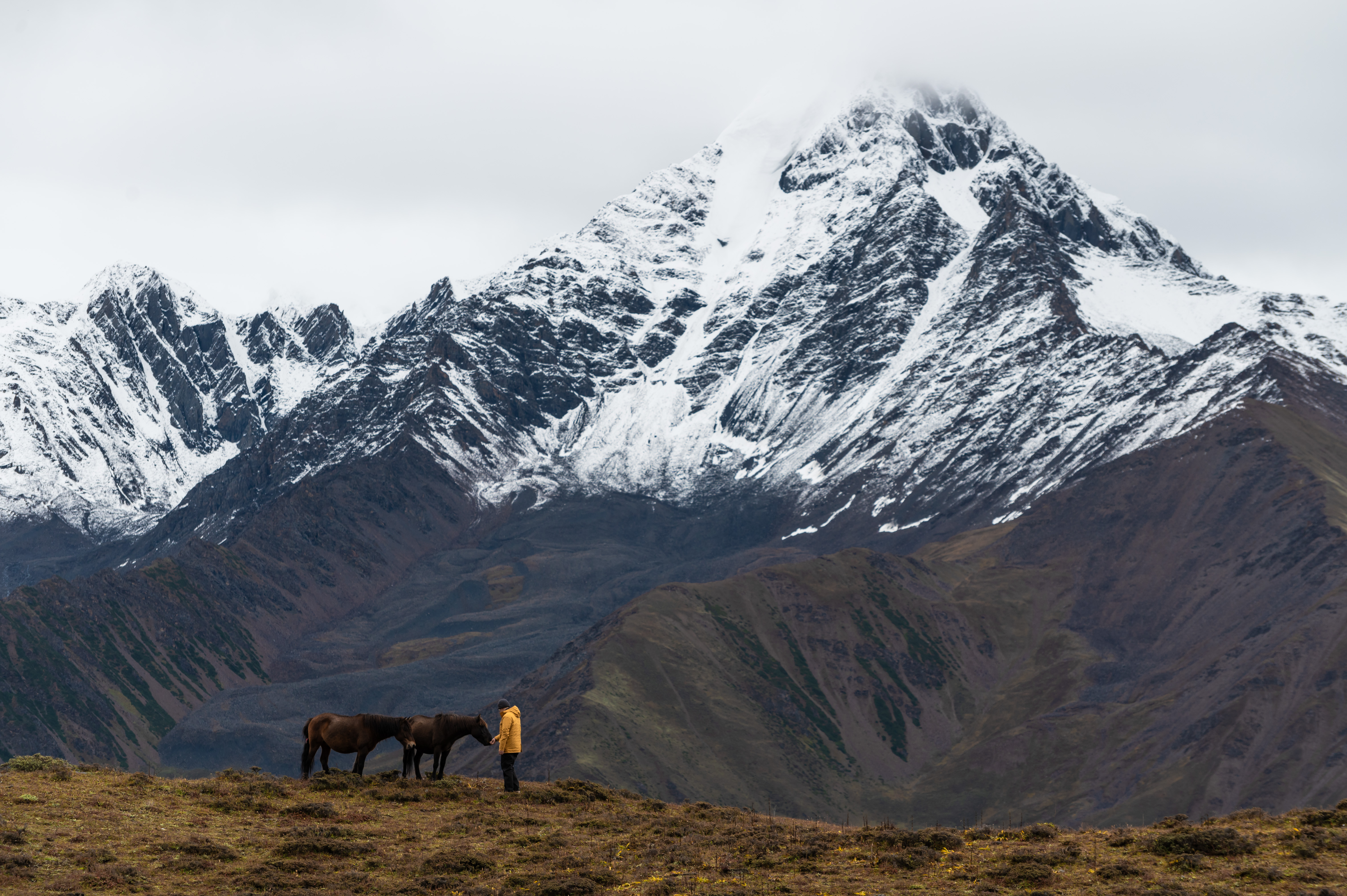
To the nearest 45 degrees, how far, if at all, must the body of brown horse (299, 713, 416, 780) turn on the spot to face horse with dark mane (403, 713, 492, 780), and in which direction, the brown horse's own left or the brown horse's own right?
0° — it already faces it

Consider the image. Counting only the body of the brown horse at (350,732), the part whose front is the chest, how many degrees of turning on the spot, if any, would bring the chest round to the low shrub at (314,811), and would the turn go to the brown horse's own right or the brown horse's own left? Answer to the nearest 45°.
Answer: approximately 90° to the brown horse's own right

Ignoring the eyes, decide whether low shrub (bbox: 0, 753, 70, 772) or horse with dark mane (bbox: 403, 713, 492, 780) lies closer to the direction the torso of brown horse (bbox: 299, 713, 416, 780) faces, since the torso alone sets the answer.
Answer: the horse with dark mane

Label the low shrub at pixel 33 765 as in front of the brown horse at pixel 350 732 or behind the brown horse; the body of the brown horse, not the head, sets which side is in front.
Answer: behind

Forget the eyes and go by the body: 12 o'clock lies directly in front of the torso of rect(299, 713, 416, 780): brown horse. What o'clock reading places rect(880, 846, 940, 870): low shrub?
The low shrub is roughly at 1 o'clock from the brown horse.

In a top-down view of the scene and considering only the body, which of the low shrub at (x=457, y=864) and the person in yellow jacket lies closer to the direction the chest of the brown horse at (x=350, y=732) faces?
the person in yellow jacket

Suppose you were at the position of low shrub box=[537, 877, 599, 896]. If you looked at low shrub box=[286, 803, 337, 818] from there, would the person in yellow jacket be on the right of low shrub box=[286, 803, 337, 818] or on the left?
right

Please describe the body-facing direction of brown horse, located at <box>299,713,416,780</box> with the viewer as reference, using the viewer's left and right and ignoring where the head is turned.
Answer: facing to the right of the viewer

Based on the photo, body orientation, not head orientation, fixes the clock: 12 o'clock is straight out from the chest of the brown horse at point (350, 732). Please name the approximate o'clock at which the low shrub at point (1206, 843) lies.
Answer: The low shrub is roughly at 1 o'clock from the brown horse.

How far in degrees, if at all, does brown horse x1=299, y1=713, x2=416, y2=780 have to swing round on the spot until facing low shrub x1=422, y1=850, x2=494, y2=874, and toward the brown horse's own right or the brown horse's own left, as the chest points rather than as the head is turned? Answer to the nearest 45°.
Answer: approximately 90° to the brown horse's own right
